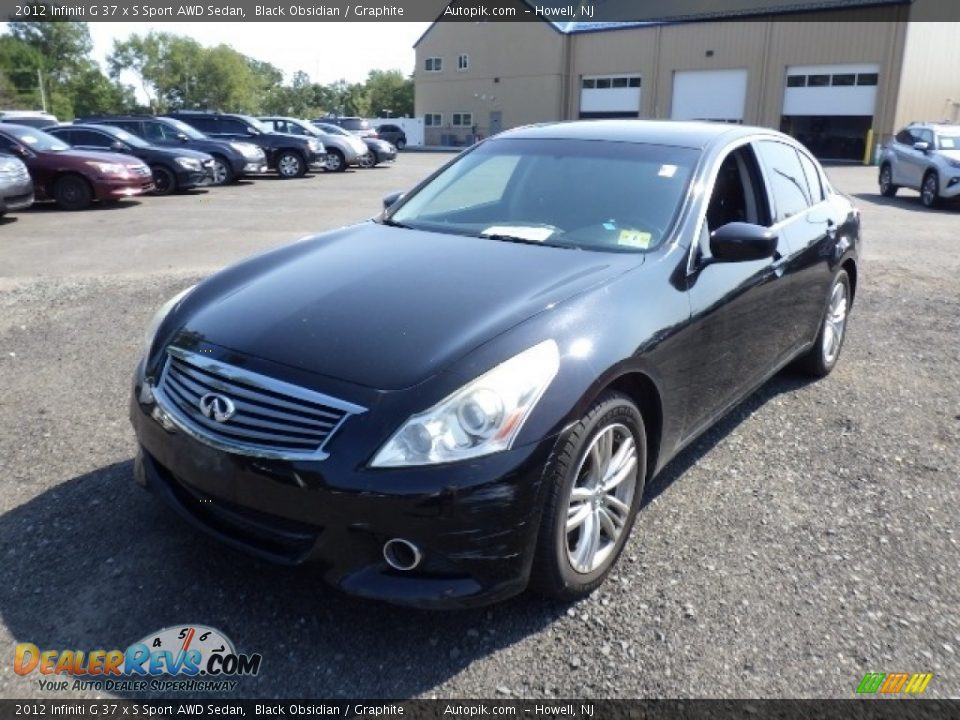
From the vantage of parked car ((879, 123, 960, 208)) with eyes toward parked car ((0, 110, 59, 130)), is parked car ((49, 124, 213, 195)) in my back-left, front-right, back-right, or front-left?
front-left

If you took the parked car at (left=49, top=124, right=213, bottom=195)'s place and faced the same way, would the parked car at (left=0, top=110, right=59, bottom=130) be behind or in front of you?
behind

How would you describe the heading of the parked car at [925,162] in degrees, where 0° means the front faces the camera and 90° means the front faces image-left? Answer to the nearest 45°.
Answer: approximately 315°

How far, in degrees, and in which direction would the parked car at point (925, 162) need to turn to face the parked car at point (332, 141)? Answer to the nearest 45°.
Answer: approximately 135° to its right

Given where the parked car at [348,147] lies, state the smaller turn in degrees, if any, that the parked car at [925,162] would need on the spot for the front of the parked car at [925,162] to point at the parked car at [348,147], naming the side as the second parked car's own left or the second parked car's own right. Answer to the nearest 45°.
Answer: approximately 135° to the second parked car's own right

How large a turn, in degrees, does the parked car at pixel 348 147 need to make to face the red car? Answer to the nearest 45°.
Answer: approximately 90° to its right

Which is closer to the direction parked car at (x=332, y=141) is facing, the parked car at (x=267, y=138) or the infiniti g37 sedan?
the infiniti g37 sedan

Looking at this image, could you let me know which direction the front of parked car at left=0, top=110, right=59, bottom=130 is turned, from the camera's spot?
facing to the right of the viewer

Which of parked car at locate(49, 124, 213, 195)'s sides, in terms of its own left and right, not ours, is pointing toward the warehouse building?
left

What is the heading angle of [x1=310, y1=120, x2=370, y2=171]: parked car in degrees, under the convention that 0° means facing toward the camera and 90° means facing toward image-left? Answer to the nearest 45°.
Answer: approximately 315°

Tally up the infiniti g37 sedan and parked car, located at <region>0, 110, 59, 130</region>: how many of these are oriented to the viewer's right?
1

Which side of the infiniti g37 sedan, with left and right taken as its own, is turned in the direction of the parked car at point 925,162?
back

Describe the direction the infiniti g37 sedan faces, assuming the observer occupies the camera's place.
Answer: facing the viewer and to the left of the viewer

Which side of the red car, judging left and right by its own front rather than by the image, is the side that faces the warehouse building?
left

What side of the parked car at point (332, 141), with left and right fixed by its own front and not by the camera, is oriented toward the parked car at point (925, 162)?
front

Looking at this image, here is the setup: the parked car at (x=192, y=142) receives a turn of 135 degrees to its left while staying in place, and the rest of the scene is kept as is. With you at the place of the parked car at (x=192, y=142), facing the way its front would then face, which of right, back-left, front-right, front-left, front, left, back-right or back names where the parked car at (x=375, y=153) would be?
front-right
